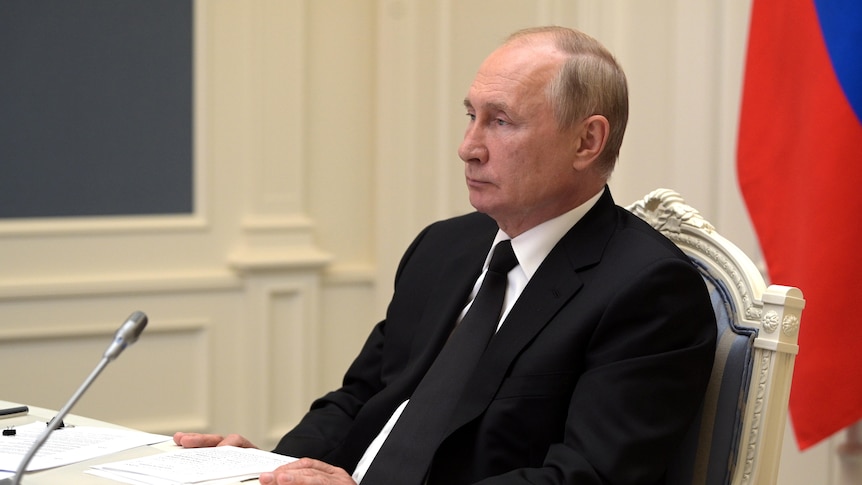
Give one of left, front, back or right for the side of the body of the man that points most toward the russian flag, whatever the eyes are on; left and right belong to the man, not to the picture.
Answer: back

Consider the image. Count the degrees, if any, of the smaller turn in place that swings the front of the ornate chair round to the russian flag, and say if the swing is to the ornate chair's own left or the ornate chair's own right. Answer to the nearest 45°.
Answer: approximately 135° to the ornate chair's own right

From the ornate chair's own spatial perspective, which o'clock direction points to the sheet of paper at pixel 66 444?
The sheet of paper is roughly at 1 o'clock from the ornate chair.

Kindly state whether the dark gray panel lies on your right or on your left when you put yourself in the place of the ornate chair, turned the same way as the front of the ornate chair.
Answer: on your right

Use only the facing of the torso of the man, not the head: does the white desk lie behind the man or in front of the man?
in front

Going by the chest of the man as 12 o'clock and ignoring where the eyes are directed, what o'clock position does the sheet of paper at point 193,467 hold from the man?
The sheet of paper is roughly at 1 o'clock from the man.

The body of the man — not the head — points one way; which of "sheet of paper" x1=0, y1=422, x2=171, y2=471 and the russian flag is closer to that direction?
the sheet of paper

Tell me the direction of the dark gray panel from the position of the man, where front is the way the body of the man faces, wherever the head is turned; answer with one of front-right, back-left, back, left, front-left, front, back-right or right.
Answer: right

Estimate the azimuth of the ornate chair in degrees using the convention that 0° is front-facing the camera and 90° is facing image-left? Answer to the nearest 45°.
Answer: approximately 45°

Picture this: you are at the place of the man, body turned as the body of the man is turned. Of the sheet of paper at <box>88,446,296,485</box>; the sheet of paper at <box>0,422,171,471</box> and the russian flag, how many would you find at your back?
1

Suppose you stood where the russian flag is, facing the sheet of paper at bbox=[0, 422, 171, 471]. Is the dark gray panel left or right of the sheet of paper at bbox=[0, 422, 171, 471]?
right
